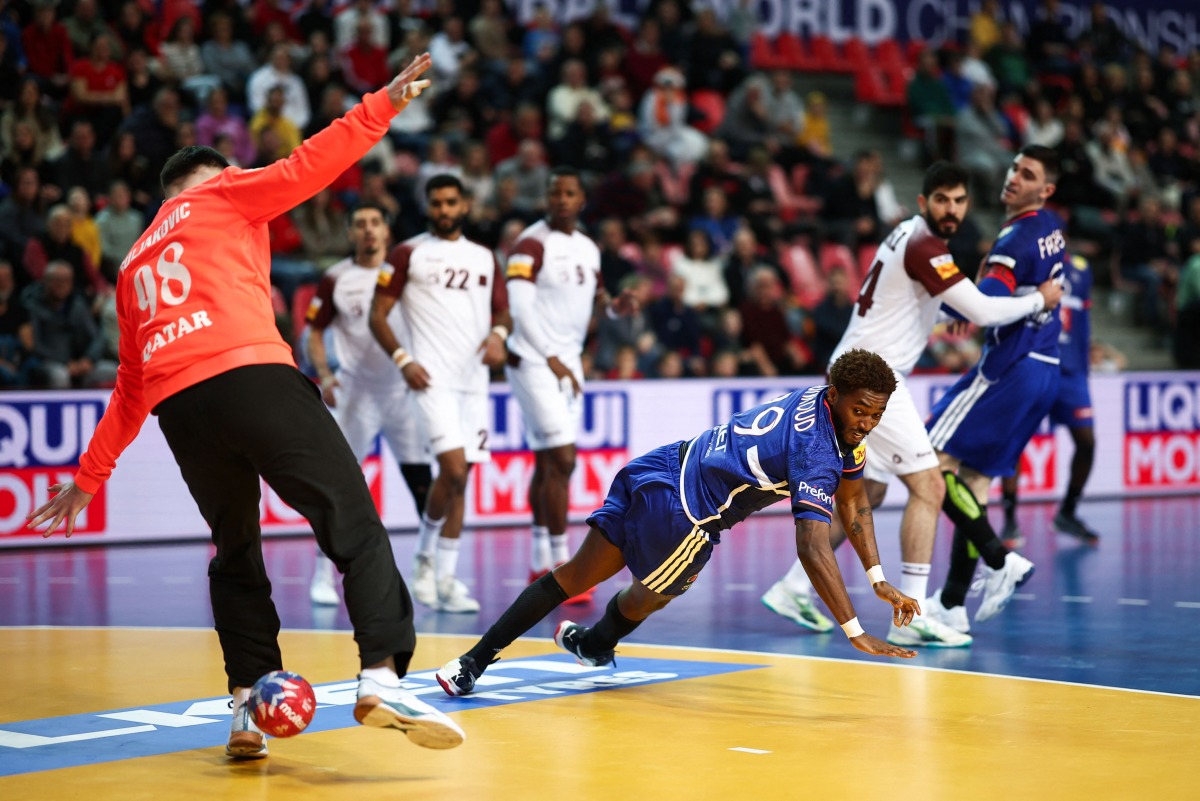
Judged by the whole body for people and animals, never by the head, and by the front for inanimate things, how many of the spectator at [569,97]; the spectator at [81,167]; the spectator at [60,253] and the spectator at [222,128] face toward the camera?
4

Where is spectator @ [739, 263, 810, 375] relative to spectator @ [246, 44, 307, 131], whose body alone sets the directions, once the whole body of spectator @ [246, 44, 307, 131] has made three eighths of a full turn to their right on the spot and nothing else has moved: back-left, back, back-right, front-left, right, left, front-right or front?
back-right

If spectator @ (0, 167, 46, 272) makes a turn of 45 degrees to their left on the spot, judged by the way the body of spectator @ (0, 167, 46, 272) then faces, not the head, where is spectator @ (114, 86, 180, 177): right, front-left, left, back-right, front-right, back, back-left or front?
left

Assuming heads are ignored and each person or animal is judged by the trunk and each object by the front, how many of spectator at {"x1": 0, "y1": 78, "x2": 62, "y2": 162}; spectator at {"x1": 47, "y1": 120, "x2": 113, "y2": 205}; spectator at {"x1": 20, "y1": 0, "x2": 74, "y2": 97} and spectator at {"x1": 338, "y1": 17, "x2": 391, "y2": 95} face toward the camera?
4

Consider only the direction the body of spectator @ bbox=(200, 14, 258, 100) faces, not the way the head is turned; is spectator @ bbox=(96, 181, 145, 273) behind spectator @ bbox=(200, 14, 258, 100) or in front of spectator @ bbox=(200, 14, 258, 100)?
in front

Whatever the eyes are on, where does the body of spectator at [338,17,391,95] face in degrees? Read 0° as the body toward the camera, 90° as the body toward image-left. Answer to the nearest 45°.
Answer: approximately 0°

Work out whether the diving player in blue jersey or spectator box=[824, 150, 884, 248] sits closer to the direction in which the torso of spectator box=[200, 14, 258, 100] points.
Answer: the diving player in blue jersey

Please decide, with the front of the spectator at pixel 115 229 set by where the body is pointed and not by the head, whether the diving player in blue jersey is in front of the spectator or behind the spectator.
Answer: in front

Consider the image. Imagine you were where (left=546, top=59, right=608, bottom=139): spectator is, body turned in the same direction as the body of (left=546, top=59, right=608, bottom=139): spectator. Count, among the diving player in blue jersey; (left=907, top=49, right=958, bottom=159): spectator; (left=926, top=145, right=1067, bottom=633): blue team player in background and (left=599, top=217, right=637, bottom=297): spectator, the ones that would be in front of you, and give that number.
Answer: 3

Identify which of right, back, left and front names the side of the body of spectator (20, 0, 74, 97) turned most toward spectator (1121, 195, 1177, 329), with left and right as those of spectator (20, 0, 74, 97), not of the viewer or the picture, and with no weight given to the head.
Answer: left

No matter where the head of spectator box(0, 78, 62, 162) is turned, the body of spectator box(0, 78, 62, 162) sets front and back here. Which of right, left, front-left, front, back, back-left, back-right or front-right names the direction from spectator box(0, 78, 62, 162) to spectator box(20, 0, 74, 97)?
back

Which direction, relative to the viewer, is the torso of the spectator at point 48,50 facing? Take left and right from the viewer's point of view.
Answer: facing the viewer
